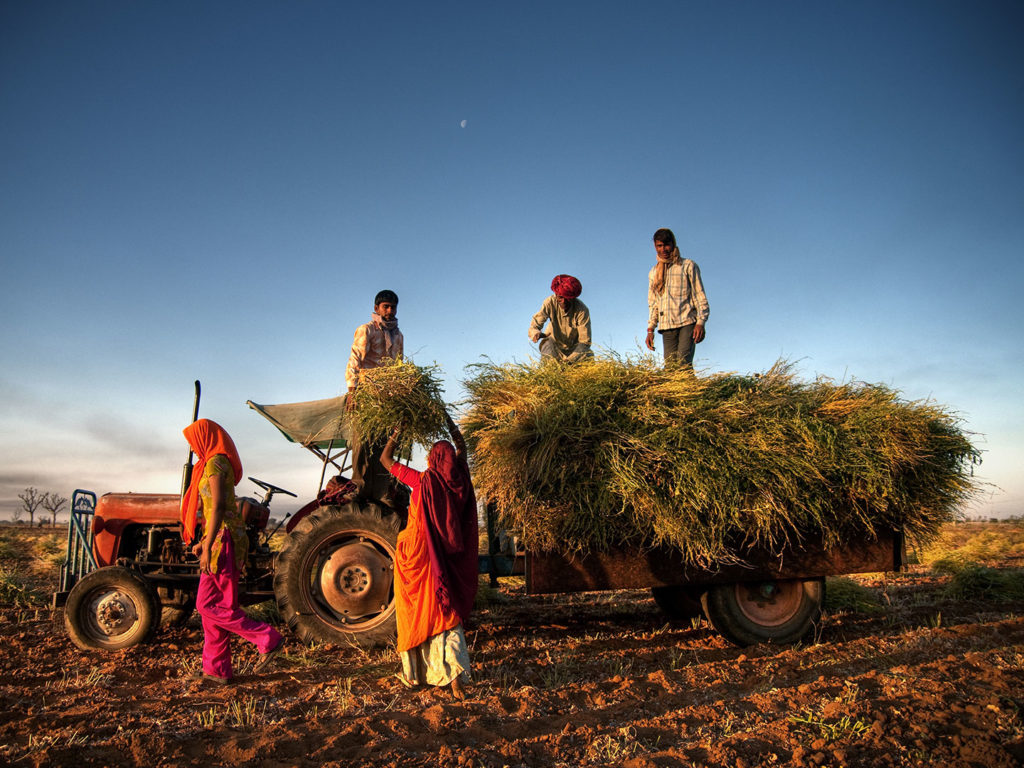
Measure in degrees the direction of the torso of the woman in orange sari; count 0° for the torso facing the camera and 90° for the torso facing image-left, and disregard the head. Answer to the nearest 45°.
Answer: approximately 135°

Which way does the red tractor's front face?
to the viewer's left

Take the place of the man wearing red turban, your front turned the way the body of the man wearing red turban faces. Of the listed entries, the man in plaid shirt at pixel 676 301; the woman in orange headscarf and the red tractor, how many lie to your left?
1

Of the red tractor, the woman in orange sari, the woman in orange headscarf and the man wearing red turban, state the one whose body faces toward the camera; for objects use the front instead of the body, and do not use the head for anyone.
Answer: the man wearing red turban

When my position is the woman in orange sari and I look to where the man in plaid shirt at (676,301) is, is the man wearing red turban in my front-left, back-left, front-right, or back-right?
front-left

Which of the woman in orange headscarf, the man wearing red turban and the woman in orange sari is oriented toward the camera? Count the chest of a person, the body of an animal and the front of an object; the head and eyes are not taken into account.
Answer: the man wearing red turban

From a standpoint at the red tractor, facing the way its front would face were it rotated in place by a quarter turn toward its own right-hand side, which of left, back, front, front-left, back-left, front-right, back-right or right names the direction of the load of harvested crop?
back-right

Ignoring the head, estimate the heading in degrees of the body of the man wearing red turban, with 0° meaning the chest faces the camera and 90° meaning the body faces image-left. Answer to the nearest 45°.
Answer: approximately 0°

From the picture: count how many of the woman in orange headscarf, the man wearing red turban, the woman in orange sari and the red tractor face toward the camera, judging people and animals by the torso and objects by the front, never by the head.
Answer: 1

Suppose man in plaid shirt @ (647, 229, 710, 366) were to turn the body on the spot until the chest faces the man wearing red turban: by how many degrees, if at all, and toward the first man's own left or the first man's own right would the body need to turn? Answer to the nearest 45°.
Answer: approximately 45° to the first man's own right

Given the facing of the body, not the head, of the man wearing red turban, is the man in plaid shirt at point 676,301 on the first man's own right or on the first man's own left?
on the first man's own left

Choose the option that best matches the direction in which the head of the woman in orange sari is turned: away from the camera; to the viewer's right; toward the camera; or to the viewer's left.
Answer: away from the camera
